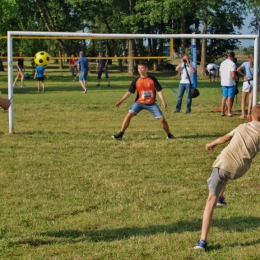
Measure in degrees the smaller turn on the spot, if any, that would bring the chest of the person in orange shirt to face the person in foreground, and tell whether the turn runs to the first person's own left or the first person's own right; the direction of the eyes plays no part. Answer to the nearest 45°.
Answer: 0° — they already face them

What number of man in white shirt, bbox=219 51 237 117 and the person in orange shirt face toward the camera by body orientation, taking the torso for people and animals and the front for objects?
1

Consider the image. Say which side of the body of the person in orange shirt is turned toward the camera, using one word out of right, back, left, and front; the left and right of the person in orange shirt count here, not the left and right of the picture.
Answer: front

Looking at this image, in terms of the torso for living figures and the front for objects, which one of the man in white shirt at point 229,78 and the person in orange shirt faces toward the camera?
the person in orange shirt

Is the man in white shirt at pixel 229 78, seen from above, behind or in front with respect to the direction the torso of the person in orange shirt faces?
behind
